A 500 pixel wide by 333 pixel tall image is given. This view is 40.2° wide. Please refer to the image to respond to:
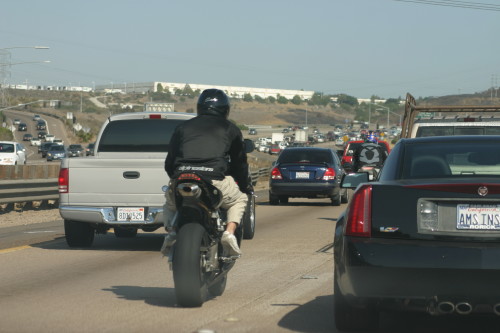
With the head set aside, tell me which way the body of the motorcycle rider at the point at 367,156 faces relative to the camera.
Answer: away from the camera

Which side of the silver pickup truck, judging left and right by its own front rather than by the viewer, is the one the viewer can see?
back

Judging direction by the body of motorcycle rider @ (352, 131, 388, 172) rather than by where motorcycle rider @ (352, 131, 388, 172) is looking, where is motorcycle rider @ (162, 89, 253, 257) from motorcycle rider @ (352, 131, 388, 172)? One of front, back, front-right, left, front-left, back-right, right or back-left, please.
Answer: back

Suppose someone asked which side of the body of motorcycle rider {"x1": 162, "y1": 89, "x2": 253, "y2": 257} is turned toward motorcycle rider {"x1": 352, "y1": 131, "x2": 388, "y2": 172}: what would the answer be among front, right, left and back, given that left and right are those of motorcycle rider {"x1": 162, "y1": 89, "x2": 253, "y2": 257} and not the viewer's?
front

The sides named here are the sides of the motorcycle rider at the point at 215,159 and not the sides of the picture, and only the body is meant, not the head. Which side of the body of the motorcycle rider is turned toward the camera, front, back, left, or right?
back

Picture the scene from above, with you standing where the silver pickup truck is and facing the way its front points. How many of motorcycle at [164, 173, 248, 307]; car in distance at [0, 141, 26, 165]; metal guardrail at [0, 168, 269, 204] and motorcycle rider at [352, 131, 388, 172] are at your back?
1

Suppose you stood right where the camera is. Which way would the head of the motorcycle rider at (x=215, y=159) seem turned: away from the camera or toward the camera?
away from the camera

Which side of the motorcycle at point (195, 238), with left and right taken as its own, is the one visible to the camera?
back

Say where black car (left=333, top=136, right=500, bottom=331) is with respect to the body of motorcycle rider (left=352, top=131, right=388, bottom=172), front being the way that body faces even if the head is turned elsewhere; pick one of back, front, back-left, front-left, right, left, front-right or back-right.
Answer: back
